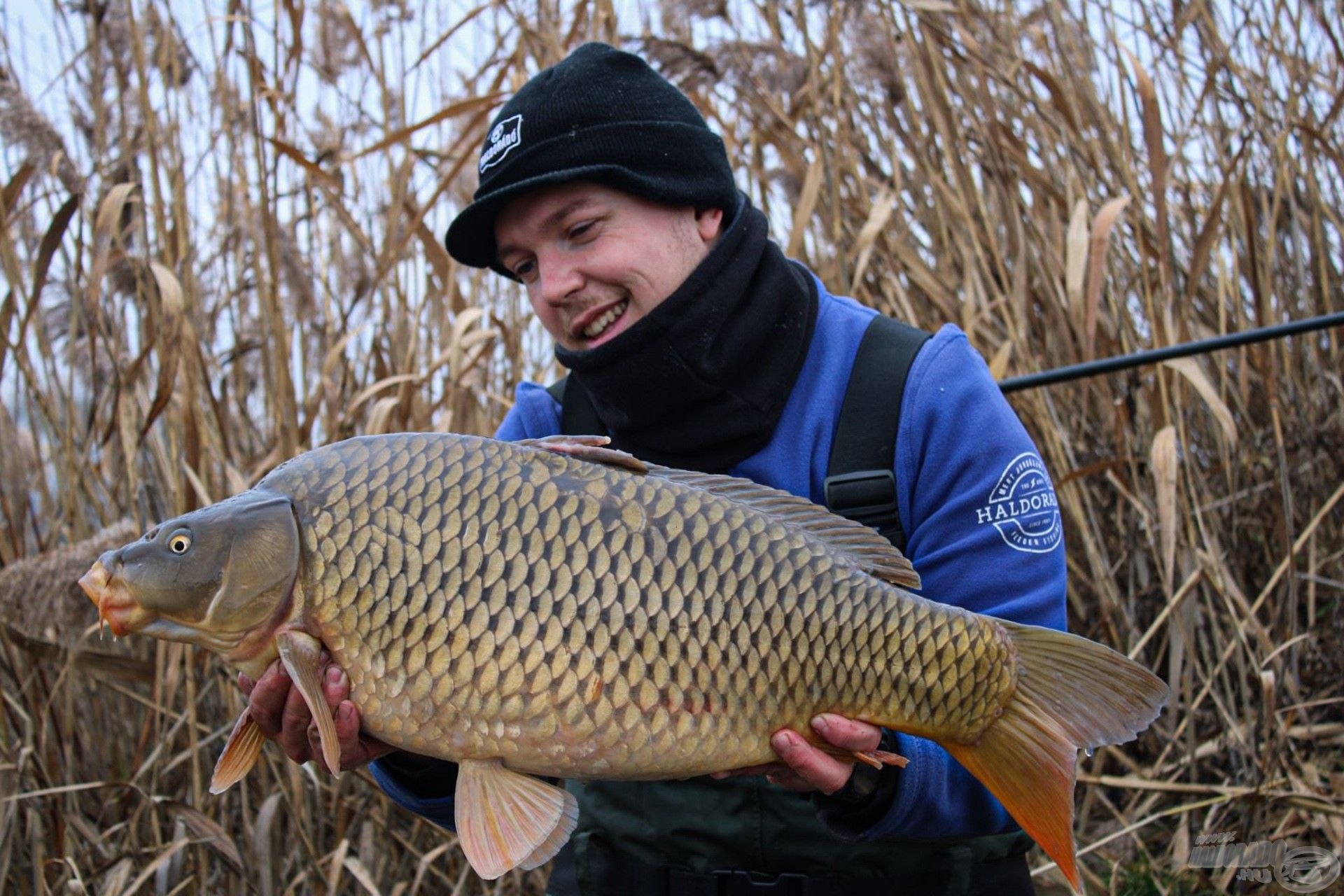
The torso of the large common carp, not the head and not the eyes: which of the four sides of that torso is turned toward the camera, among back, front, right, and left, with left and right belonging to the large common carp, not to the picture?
left

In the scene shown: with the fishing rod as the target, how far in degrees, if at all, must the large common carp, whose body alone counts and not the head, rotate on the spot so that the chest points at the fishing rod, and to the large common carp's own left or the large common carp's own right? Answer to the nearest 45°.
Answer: approximately 135° to the large common carp's own right

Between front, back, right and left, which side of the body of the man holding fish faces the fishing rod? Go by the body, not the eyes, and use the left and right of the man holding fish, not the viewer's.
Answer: back

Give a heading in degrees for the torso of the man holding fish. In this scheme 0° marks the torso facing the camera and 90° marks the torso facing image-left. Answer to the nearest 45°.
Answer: approximately 45°

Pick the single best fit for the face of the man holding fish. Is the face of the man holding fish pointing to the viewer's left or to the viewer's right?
to the viewer's left
